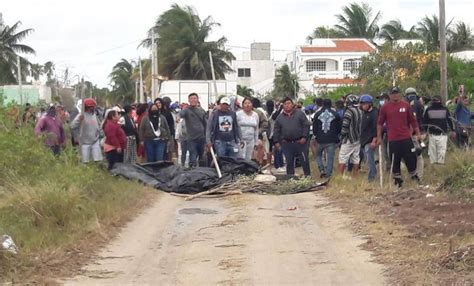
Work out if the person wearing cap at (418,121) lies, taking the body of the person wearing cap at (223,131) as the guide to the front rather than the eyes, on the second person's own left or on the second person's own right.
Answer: on the second person's own left

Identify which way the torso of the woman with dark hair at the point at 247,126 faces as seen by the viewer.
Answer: toward the camera

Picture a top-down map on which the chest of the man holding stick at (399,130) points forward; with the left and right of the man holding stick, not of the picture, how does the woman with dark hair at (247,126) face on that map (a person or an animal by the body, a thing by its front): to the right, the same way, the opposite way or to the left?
the same way

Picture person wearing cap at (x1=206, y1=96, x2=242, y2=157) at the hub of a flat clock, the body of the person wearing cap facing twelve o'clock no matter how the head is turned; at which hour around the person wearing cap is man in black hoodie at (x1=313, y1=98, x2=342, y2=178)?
The man in black hoodie is roughly at 9 o'clock from the person wearing cap.

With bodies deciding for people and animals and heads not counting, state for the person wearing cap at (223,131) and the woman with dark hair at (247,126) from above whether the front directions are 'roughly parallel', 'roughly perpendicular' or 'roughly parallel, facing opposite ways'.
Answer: roughly parallel

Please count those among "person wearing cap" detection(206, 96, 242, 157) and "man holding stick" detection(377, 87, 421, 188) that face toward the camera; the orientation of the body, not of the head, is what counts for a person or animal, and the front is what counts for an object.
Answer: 2

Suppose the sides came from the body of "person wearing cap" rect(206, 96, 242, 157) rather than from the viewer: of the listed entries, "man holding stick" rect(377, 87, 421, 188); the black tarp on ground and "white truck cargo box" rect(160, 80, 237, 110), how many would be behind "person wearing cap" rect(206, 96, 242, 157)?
1

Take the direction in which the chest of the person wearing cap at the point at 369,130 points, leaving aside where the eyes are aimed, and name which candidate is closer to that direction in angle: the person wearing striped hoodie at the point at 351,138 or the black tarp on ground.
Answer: the black tarp on ground

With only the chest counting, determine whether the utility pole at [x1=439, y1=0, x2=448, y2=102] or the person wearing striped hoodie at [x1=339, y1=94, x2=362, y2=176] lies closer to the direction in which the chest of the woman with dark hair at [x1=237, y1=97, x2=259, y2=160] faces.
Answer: the person wearing striped hoodie

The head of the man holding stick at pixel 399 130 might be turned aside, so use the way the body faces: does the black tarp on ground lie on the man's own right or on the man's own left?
on the man's own right

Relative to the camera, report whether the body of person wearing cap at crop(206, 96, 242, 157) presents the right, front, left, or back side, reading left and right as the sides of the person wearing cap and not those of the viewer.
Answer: front

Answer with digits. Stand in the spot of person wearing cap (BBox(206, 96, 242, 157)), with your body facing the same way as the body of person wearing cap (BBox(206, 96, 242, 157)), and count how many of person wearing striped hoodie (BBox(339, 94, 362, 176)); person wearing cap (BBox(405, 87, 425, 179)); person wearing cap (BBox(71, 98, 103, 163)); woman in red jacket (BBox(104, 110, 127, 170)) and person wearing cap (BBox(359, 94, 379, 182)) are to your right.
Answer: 2

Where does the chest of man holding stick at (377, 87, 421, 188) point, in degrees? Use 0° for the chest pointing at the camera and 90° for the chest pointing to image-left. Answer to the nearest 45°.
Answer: approximately 0°

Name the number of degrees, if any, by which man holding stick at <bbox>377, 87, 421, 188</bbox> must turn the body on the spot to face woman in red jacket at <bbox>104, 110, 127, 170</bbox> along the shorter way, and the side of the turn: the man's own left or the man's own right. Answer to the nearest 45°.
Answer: approximately 90° to the man's own right

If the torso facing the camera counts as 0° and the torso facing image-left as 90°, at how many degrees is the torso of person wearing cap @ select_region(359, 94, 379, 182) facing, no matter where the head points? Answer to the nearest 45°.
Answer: approximately 45°

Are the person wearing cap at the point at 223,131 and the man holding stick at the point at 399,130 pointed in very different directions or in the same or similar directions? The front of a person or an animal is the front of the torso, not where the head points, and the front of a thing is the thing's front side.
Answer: same or similar directions

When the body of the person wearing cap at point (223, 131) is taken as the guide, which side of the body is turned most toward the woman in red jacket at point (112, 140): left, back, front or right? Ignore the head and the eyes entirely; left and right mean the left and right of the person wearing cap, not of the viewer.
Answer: right
